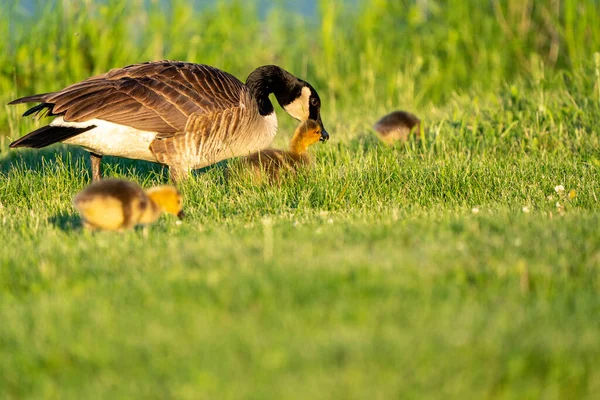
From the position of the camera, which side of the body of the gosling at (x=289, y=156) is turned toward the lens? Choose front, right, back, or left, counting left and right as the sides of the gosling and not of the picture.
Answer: right

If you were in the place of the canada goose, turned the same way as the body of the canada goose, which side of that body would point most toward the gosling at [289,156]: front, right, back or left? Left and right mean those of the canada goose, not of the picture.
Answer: front

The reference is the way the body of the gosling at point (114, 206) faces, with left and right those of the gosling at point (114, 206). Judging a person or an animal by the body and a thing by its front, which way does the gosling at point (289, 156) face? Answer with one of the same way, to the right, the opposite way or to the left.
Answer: the same way

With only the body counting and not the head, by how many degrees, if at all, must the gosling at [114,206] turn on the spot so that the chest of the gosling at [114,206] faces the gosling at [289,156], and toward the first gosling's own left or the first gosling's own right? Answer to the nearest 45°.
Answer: approximately 45° to the first gosling's own left

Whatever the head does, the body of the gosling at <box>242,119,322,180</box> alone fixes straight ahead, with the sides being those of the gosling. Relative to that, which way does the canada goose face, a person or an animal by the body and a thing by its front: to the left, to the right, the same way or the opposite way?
the same way

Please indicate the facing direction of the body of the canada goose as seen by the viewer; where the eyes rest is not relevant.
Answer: to the viewer's right

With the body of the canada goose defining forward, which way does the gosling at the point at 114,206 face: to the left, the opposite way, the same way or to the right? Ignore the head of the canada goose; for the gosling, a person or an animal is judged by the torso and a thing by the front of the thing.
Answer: the same way

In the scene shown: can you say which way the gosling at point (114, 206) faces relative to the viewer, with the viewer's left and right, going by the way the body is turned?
facing to the right of the viewer

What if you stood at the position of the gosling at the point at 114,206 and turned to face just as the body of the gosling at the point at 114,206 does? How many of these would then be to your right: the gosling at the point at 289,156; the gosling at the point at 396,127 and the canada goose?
0

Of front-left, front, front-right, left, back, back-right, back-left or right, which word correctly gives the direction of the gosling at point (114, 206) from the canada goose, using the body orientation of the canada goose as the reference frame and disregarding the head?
right
